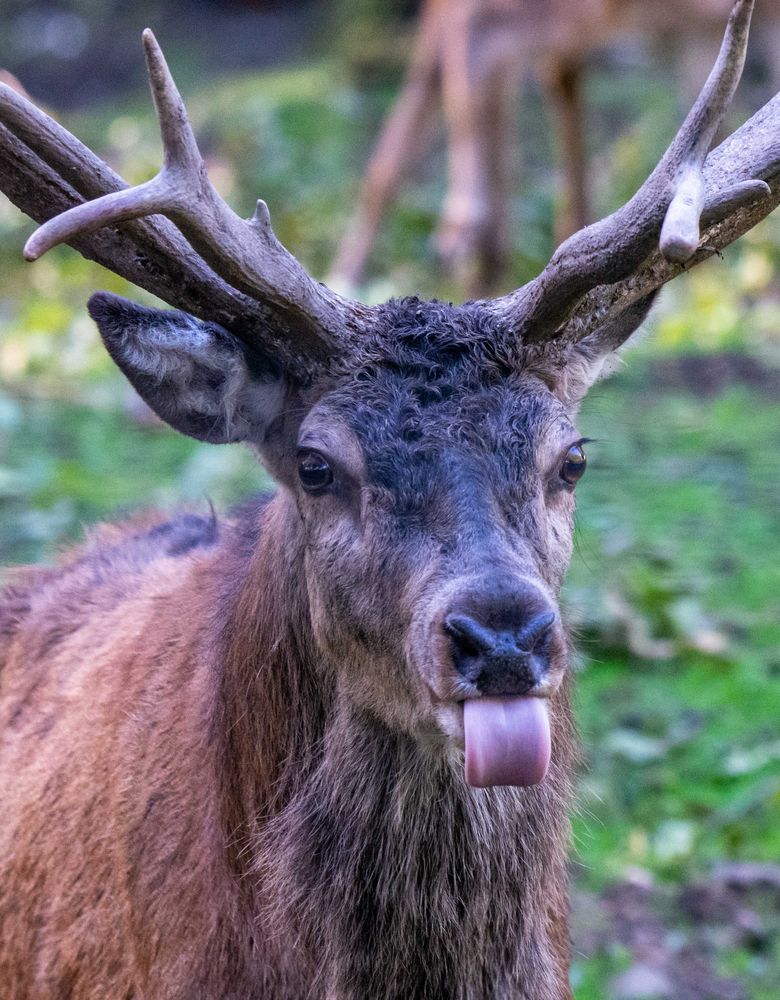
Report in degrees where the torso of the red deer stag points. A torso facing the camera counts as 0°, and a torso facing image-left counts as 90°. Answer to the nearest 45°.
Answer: approximately 315°
